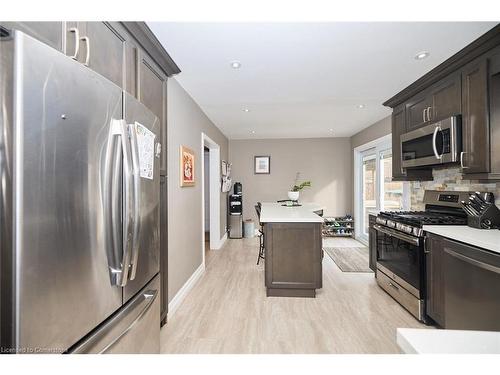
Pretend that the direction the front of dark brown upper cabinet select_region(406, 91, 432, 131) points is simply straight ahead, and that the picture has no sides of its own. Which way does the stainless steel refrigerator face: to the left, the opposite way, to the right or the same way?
the opposite way

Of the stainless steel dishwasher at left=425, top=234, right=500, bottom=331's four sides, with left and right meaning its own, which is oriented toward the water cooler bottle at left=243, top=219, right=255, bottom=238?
right

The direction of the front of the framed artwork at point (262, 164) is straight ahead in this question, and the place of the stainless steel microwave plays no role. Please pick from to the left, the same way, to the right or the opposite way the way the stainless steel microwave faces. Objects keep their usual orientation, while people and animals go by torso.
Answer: to the right

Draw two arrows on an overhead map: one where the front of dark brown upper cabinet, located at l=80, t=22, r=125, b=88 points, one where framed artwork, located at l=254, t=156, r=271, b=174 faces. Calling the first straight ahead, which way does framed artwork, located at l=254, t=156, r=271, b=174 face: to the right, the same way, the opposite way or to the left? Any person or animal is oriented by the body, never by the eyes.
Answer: to the right

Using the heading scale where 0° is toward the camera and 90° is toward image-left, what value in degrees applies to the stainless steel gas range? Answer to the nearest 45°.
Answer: approximately 45°

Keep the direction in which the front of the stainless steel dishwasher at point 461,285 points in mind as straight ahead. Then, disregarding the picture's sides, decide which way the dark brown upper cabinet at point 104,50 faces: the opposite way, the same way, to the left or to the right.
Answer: the opposite way

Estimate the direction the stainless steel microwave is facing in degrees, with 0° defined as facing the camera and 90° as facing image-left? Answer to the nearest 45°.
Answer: approximately 45°

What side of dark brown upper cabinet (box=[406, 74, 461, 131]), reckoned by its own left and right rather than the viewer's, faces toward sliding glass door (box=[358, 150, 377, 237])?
right

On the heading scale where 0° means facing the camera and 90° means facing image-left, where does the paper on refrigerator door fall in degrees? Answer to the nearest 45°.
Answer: approximately 315°

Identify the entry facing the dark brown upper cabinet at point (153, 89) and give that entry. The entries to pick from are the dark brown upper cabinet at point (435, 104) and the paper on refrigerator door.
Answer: the dark brown upper cabinet at point (435, 104)

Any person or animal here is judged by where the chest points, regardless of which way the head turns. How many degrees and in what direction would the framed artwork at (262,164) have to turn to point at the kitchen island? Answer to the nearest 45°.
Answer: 0° — it already faces it
